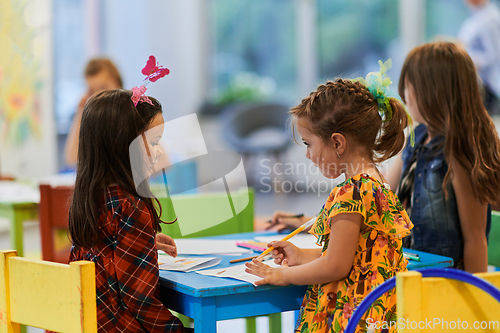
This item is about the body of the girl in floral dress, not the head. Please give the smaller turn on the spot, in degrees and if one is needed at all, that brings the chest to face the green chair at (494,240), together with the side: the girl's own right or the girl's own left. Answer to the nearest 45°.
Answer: approximately 135° to the girl's own right

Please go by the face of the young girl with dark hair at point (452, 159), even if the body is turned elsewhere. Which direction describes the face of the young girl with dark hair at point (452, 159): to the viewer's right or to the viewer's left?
to the viewer's left

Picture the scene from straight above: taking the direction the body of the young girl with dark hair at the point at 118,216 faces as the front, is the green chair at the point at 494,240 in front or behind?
in front

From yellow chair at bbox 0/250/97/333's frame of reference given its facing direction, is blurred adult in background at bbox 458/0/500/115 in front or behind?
in front

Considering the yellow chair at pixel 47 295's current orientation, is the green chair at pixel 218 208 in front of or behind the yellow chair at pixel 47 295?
in front

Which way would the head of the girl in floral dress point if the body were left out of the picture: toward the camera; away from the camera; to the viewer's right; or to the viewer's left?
to the viewer's left

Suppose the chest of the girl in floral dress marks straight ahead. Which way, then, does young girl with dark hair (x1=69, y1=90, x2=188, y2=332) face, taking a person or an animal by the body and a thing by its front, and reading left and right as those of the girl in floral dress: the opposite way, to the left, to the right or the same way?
the opposite way

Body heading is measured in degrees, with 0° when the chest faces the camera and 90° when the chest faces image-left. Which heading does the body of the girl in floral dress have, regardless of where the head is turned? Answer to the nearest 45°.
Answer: approximately 90°

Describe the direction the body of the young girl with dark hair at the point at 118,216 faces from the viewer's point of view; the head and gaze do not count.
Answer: to the viewer's right
